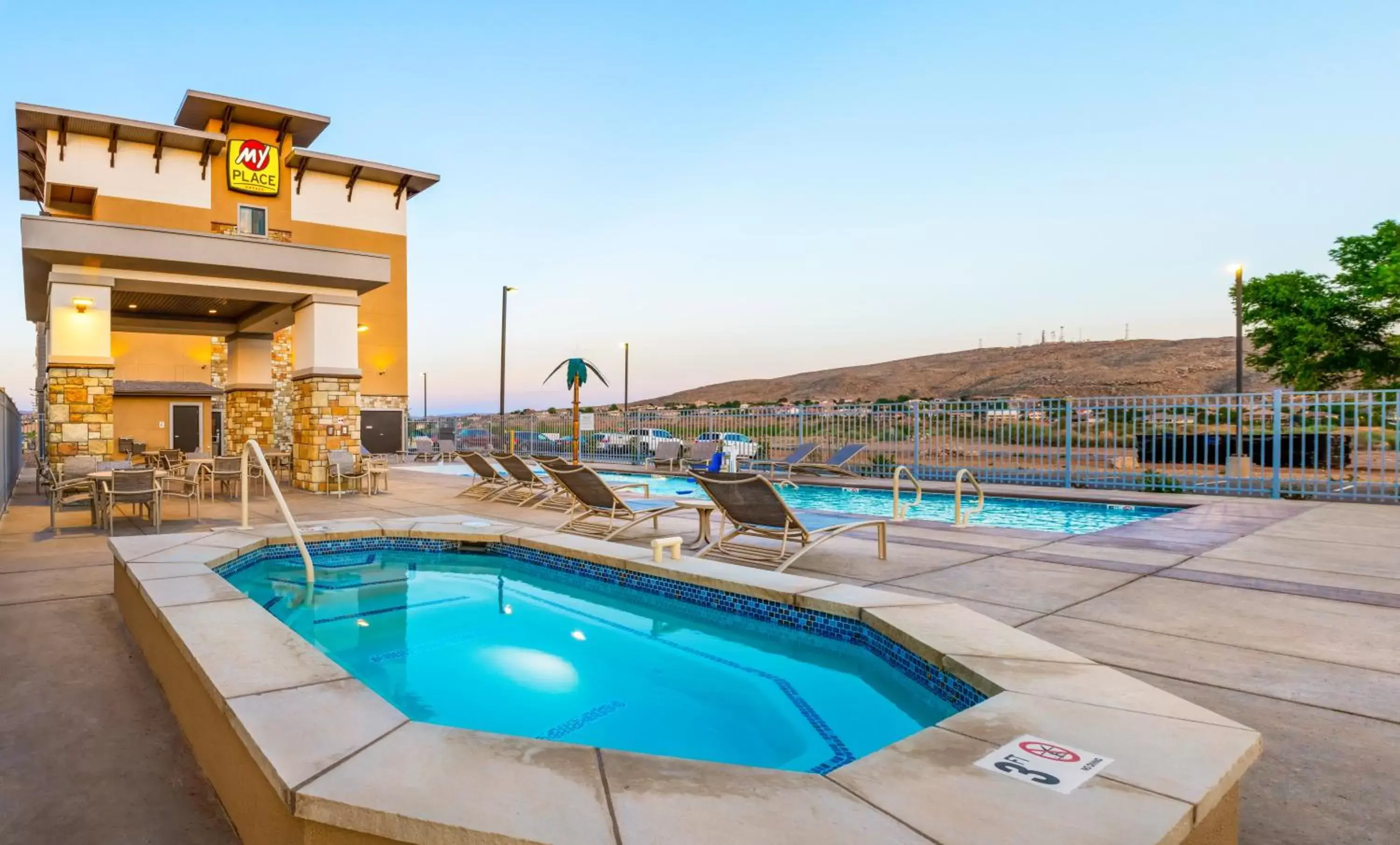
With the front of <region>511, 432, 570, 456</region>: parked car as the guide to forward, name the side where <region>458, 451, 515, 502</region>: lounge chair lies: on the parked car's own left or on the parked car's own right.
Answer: on the parked car's own right

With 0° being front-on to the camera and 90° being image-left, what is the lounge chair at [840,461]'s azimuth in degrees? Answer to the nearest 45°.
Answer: approximately 90°

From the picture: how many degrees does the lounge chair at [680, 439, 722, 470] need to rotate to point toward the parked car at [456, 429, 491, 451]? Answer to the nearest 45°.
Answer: approximately 90° to its right

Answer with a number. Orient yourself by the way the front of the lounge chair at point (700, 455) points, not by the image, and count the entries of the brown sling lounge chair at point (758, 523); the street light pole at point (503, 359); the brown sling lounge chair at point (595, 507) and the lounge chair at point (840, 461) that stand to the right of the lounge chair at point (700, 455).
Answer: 1

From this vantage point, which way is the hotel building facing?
toward the camera

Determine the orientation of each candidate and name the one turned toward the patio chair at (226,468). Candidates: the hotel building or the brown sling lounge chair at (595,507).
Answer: the hotel building

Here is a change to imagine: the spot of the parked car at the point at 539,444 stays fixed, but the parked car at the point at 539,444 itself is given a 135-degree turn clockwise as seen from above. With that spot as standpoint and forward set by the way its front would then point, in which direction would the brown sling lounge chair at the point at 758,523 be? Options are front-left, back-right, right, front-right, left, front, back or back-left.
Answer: front-left

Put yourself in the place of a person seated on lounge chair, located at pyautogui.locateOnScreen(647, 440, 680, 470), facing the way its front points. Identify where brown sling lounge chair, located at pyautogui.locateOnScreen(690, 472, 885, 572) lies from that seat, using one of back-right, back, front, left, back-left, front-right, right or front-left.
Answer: front-left

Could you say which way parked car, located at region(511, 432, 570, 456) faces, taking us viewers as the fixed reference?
facing to the right of the viewer

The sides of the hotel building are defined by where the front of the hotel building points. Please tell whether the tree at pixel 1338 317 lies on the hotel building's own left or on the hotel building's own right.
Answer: on the hotel building's own left

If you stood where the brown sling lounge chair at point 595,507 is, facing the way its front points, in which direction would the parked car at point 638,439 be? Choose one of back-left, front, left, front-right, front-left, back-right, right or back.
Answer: front-left
